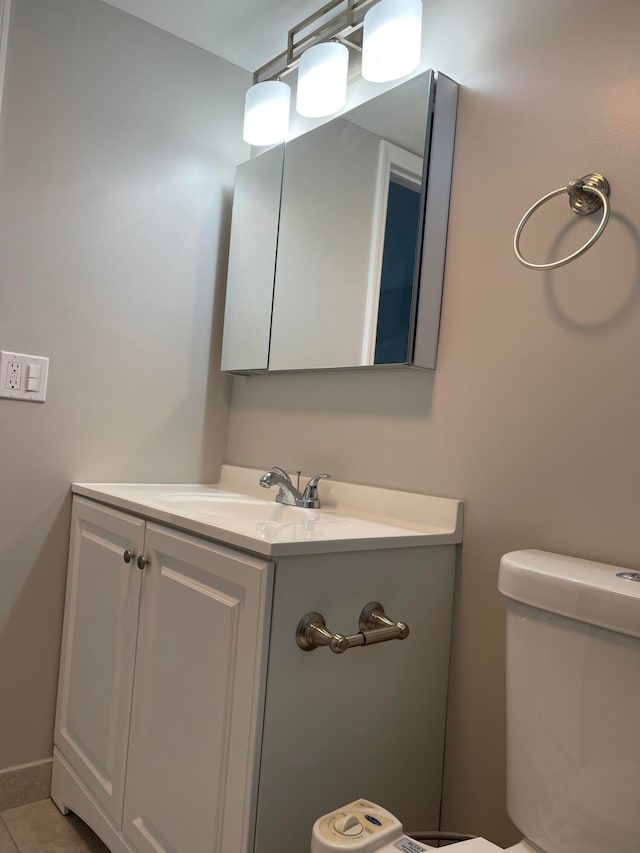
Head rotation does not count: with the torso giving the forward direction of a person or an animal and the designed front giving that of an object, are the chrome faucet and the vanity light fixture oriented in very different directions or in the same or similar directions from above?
same or similar directions

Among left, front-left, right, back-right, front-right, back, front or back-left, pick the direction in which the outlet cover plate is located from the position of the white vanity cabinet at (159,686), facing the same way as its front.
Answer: right

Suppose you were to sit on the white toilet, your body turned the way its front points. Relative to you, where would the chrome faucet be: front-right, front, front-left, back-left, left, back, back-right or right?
right

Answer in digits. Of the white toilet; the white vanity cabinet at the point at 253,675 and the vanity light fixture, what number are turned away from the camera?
0

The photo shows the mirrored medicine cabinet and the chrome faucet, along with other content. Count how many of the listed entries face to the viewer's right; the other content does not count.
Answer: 0

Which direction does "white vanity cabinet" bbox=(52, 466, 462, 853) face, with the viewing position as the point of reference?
facing the viewer and to the left of the viewer

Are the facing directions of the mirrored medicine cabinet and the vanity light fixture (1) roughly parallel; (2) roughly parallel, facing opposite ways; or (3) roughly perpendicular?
roughly parallel

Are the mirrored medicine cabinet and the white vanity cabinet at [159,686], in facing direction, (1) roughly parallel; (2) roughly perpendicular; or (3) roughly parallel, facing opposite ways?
roughly parallel

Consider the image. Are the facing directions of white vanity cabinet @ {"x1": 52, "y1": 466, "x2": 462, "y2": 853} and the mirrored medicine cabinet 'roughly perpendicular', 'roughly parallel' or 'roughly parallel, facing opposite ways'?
roughly parallel

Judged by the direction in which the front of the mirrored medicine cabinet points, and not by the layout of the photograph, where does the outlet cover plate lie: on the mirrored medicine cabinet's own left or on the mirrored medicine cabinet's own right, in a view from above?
on the mirrored medicine cabinet's own right
